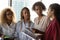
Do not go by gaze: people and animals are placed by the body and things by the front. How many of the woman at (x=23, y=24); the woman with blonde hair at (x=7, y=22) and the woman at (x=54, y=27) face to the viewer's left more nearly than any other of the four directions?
1

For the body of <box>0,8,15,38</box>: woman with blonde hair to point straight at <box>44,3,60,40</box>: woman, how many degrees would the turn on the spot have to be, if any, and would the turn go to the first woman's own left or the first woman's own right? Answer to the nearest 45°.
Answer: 0° — they already face them

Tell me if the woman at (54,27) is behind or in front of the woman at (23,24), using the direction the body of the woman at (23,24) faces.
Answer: in front

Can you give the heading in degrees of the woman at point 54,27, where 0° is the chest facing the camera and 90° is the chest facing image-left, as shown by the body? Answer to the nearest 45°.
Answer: approximately 90°

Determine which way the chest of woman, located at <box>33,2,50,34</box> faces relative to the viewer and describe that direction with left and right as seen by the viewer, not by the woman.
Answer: facing the viewer and to the left of the viewer

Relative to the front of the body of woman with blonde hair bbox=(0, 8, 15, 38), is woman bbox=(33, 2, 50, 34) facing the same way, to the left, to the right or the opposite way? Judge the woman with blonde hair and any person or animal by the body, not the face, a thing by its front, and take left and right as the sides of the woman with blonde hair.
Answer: to the right

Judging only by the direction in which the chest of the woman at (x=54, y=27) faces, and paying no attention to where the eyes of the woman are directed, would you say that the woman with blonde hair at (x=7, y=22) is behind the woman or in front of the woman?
in front

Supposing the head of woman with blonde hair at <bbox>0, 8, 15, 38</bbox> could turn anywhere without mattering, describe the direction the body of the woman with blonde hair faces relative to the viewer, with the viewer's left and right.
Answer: facing the viewer and to the right of the viewer

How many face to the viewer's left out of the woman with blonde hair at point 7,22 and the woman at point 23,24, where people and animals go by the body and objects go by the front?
0

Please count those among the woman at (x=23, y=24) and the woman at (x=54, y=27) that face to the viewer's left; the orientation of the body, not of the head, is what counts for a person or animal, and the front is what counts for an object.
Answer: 1

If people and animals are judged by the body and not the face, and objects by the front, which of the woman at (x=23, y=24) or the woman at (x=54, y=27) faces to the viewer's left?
the woman at (x=54, y=27)

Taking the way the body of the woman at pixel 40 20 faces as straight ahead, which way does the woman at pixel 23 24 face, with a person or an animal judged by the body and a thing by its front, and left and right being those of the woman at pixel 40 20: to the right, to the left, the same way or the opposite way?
to the left

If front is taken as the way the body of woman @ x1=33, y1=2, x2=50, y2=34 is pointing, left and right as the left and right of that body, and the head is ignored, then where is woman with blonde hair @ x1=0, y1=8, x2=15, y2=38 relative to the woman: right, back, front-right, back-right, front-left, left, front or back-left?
front-right

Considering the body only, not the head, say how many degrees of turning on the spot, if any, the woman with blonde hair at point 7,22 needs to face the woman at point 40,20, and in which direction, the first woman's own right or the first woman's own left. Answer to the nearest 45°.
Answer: approximately 45° to the first woman's own left
